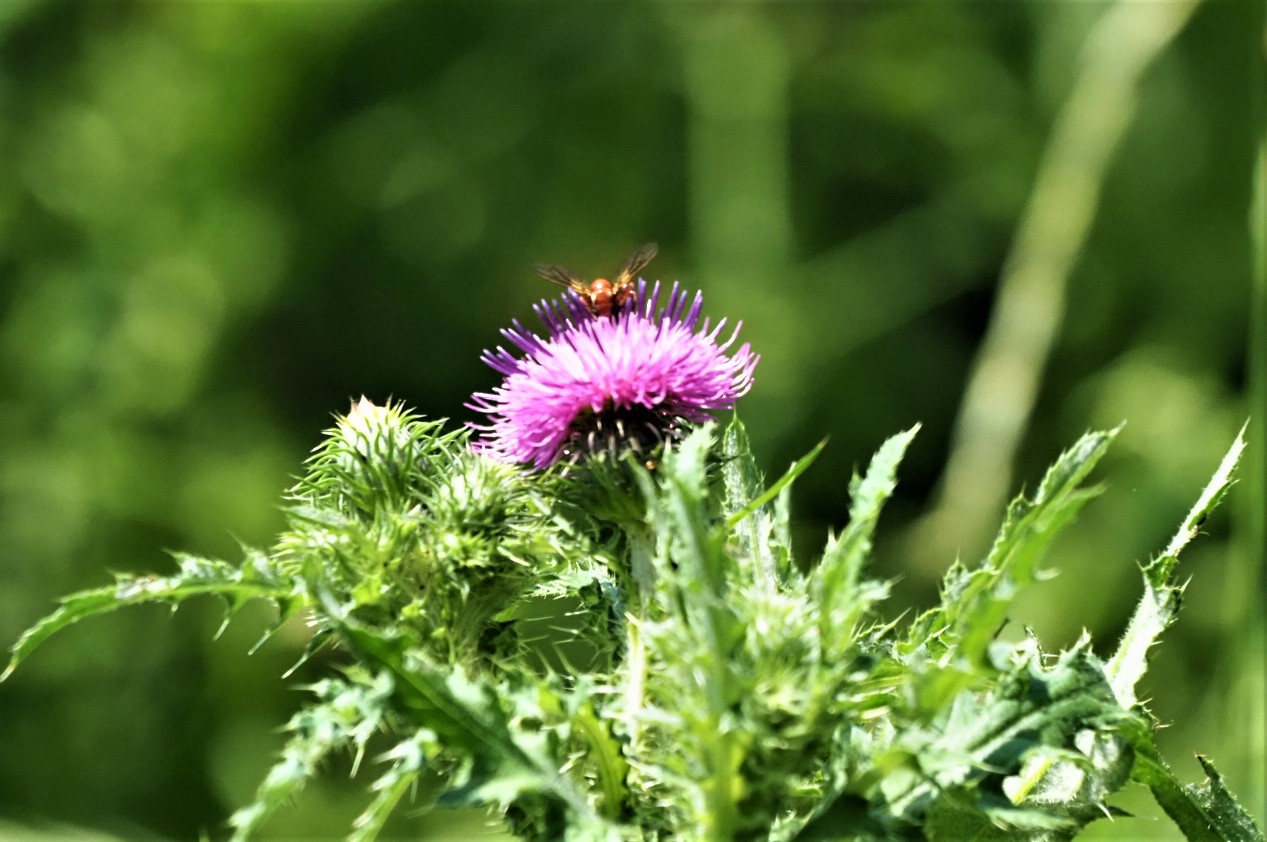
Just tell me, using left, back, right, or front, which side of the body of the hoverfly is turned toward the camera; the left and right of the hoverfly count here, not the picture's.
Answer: front

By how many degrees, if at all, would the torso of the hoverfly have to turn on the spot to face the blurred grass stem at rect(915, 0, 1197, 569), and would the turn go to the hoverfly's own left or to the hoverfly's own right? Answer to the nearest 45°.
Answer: approximately 135° to the hoverfly's own left
